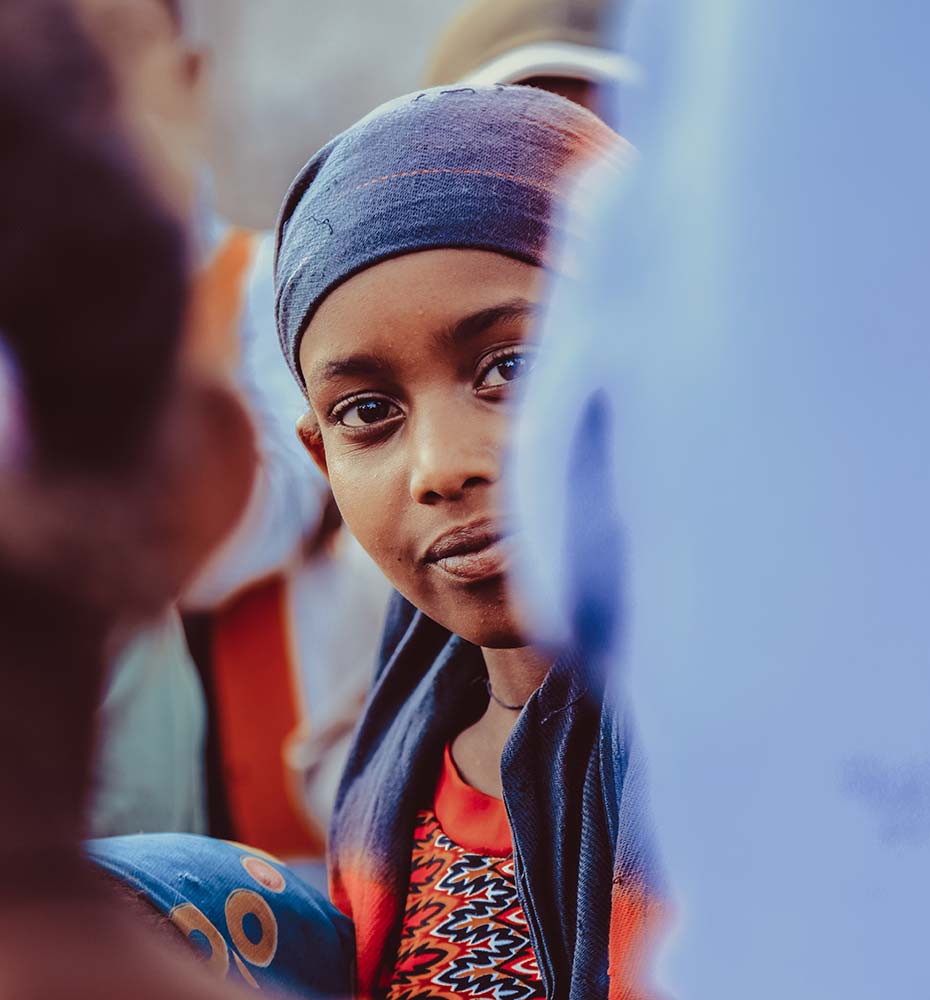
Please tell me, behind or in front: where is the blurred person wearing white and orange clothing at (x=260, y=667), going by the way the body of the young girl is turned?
behind

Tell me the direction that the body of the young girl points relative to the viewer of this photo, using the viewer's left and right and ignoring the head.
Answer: facing the viewer
